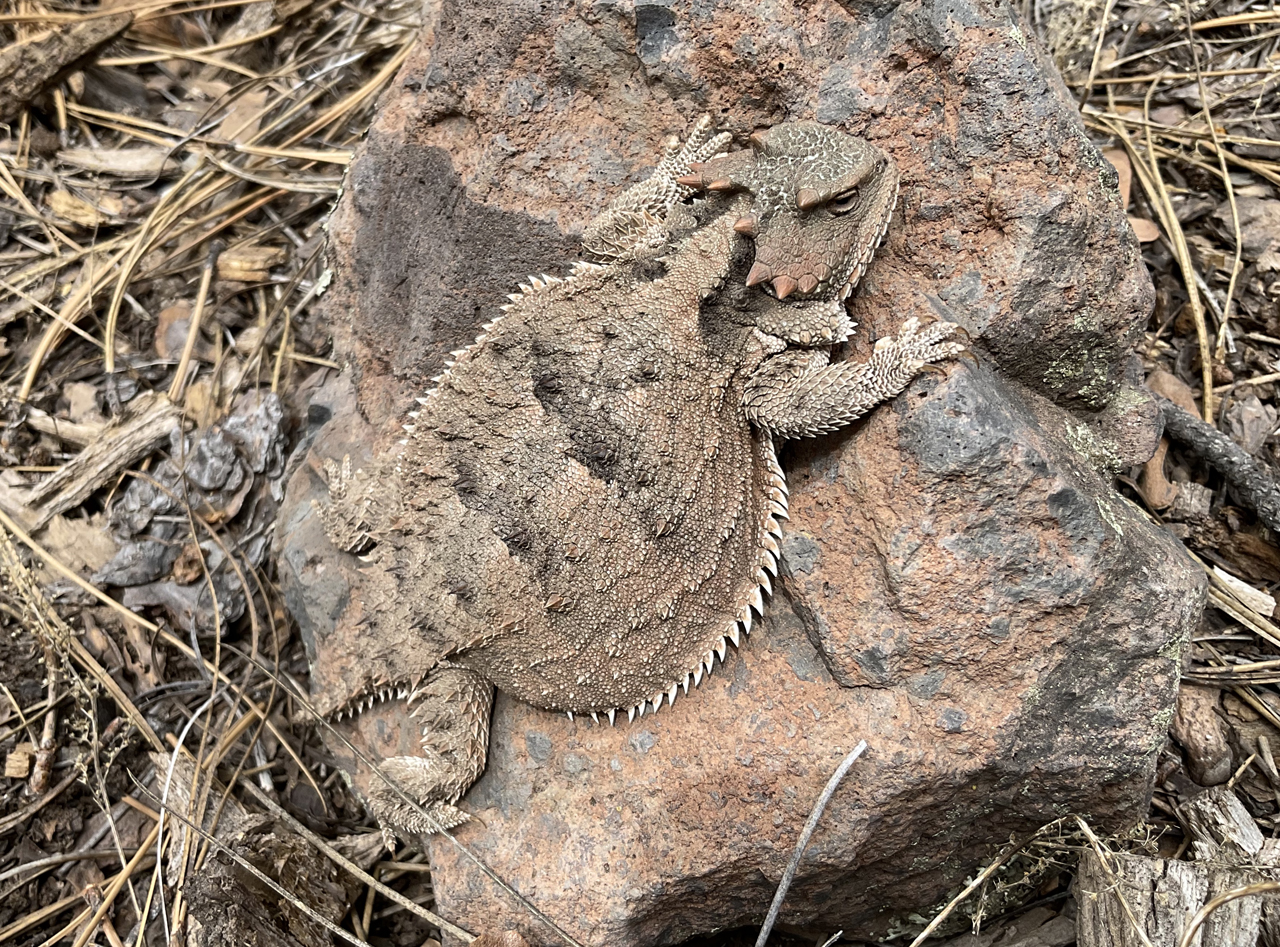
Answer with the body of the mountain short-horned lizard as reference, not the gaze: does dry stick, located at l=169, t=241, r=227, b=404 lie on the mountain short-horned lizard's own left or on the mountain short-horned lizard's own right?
on the mountain short-horned lizard's own left

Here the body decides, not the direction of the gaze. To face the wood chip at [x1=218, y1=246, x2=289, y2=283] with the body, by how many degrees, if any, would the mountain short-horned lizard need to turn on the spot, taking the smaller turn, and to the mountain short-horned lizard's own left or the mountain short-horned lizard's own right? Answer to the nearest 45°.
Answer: approximately 90° to the mountain short-horned lizard's own left

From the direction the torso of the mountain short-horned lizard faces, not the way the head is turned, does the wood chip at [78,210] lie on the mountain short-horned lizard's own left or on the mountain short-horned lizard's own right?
on the mountain short-horned lizard's own left

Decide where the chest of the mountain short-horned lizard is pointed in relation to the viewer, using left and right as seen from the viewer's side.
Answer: facing away from the viewer and to the right of the viewer

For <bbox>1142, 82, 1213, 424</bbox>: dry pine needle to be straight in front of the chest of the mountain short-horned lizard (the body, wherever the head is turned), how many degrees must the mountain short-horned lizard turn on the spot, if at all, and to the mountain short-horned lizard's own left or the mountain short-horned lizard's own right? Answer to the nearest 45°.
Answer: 0° — it already faces it

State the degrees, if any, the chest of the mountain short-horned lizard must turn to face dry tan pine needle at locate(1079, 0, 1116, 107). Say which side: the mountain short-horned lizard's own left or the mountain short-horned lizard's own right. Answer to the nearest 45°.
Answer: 0° — it already faces it

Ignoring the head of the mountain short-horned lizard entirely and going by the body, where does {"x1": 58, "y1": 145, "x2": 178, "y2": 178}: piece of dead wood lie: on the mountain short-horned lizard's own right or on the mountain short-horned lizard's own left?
on the mountain short-horned lizard's own left

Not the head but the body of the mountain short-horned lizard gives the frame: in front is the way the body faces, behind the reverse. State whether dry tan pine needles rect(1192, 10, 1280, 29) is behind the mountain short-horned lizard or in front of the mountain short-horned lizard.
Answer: in front
